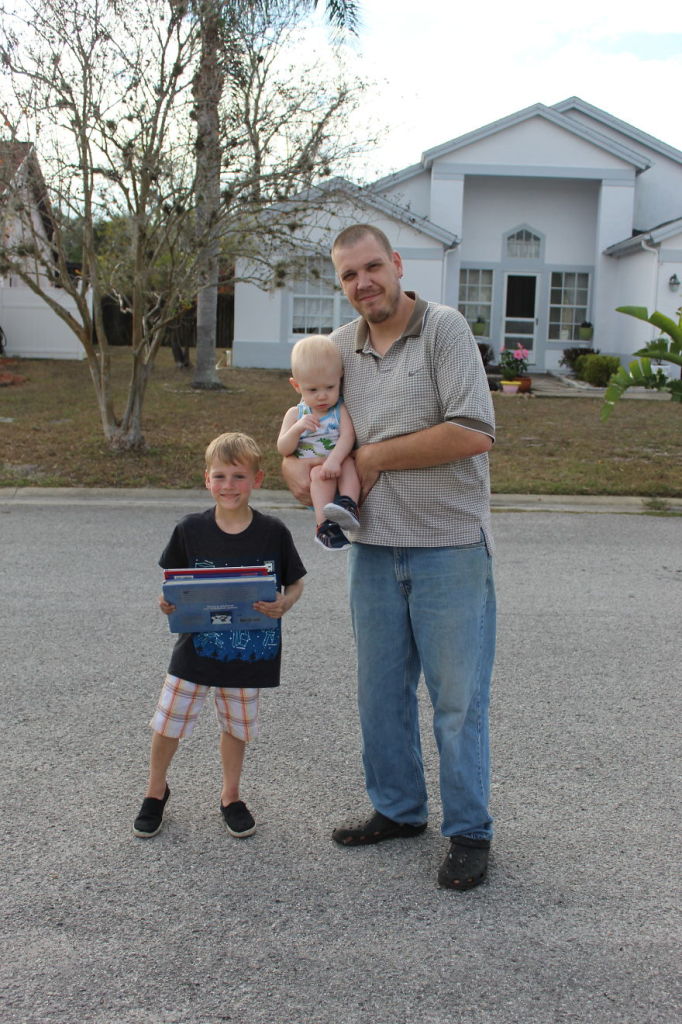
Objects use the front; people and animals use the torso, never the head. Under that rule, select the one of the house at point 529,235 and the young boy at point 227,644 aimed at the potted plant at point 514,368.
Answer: the house

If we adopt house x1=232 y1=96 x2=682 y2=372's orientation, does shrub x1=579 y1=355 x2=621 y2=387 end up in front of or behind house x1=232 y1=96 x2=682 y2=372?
in front

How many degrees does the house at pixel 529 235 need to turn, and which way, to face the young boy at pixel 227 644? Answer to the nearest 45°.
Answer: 0° — it already faces them

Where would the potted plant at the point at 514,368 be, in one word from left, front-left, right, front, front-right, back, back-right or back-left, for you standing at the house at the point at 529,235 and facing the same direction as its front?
front

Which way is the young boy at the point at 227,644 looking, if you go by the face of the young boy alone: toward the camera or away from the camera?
toward the camera

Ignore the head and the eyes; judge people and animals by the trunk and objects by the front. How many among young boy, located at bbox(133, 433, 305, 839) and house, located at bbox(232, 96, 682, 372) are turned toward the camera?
2

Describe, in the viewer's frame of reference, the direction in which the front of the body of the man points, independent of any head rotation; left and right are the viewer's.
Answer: facing the viewer and to the left of the viewer

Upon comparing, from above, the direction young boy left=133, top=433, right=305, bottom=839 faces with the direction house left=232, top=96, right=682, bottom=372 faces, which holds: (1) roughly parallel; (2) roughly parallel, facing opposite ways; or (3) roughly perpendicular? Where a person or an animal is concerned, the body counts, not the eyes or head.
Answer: roughly parallel

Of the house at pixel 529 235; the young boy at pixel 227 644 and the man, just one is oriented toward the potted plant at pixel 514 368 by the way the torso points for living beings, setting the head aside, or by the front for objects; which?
the house

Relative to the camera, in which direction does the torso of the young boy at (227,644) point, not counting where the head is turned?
toward the camera

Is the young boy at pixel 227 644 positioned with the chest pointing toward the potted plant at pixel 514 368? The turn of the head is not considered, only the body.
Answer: no

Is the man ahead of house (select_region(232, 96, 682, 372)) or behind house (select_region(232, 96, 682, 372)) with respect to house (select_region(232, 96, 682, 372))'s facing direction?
ahead

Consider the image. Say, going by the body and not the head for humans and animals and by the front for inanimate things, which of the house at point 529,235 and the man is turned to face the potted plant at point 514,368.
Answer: the house

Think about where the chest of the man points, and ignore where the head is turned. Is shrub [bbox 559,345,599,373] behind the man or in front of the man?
behind

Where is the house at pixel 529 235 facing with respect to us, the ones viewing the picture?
facing the viewer
